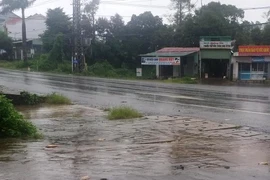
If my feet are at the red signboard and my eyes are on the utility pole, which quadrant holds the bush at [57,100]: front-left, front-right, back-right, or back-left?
front-left

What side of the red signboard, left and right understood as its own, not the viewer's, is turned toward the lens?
front

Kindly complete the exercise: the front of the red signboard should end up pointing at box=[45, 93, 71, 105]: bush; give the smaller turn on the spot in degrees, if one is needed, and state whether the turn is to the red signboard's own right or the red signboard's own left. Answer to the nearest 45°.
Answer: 0° — it already faces it

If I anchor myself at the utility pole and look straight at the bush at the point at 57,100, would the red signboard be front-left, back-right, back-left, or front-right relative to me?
front-left

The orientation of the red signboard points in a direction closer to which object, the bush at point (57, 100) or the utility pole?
the bush

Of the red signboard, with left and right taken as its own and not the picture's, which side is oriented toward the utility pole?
right
